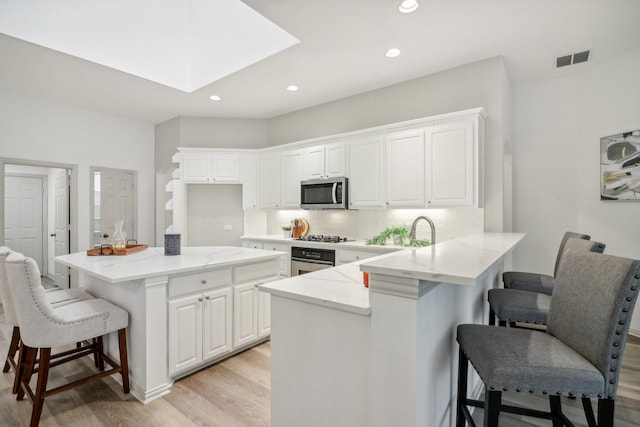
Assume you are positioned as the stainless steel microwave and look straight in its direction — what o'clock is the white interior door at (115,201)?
The white interior door is roughly at 2 o'clock from the stainless steel microwave.

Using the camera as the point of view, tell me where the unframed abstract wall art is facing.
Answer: facing the viewer and to the left of the viewer

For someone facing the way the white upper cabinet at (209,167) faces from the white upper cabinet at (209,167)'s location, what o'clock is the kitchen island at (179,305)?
The kitchen island is roughly at 12 o'clock from the white upper cabinet.

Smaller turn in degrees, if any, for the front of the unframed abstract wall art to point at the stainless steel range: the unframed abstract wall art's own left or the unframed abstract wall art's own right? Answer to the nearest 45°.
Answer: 0° — it already faces it

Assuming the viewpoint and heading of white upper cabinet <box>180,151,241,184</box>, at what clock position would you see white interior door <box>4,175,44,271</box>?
The white interior door is roughly at 4 o'clock from the white upper cabinet.

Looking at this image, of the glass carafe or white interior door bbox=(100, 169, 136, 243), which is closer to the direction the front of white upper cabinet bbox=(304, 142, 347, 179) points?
the glass carafe

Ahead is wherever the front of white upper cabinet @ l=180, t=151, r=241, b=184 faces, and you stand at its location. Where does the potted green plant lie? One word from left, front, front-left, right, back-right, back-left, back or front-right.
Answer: front-left

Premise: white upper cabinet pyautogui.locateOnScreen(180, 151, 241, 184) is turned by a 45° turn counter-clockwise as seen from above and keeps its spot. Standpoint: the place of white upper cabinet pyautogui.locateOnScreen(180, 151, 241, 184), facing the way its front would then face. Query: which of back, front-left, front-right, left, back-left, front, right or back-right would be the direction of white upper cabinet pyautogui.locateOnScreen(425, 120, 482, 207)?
front

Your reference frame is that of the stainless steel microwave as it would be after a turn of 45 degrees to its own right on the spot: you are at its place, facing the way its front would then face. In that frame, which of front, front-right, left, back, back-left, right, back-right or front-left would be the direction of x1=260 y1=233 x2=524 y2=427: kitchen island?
left

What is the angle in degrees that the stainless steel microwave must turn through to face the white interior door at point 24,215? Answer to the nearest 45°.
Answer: approximately 45° to its right

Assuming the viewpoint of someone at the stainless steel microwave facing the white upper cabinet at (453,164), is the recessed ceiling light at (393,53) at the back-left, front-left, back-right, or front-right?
front-right

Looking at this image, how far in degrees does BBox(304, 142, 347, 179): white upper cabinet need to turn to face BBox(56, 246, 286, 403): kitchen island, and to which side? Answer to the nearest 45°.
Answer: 0° — it already faces it

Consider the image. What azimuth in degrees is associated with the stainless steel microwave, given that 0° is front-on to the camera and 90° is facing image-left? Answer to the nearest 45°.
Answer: approximately 45°

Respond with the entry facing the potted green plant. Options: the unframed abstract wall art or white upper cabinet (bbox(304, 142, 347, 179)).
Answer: the unframed abstract wall art

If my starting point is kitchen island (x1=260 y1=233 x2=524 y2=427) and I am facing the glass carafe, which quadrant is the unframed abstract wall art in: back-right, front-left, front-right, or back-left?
back-right

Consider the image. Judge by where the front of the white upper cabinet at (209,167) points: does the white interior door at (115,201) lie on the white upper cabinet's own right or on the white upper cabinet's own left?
on the white upper cabinet's own right

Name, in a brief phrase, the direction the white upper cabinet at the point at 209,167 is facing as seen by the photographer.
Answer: facing the viewer

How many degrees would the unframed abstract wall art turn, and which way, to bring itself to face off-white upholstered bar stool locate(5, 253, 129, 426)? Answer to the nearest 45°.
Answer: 0° — it already faces it
